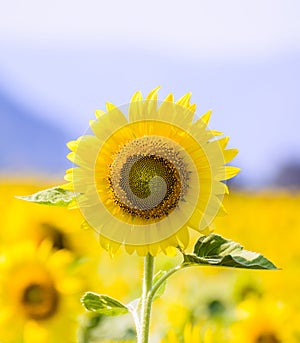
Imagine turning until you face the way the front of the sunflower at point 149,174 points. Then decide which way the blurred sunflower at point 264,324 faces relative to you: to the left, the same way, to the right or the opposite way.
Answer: the same way

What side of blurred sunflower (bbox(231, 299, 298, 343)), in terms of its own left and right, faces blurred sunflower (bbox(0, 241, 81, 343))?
right

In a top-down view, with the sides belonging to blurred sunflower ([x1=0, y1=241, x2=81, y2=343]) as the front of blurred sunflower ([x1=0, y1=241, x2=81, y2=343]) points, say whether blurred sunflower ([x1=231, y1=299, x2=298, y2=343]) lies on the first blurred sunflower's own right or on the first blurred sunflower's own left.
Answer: on the first blurred sunflower's own left

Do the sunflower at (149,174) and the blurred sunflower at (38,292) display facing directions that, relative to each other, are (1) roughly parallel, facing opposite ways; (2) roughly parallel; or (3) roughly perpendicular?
roughly parallel

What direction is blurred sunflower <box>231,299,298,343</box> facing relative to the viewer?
toward the camera

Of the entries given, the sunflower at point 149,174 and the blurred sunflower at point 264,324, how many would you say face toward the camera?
2

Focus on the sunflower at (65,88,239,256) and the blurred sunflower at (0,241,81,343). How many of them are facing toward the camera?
2

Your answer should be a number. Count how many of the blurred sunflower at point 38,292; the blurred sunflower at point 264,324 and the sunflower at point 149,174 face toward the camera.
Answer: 3

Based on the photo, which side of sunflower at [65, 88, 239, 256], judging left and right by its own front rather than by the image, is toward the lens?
front
